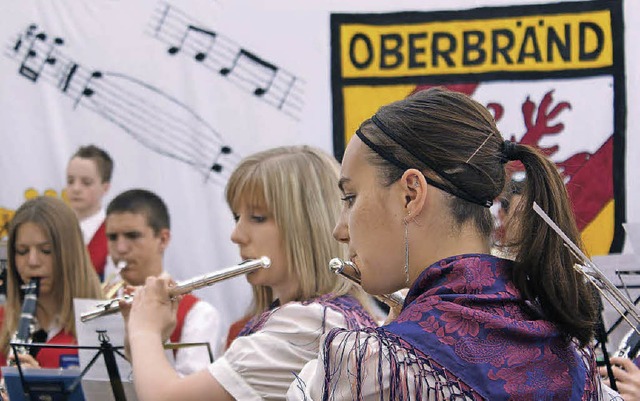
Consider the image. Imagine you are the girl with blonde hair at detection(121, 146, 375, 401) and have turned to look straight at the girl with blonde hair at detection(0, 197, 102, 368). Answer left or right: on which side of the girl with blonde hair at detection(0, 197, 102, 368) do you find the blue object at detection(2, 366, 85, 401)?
left

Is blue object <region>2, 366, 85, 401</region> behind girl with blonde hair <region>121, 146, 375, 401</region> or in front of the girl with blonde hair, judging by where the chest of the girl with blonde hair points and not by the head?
in front

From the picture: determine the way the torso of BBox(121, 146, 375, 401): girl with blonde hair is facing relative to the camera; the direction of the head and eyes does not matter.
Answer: to the viewer's left

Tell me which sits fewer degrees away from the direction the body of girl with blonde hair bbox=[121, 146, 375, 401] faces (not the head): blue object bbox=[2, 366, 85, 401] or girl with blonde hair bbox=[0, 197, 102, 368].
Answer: the blue object

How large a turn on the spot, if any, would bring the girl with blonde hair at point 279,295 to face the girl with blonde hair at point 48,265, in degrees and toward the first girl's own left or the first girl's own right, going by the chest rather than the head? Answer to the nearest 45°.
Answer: approximately 45° to the first girl's own right
